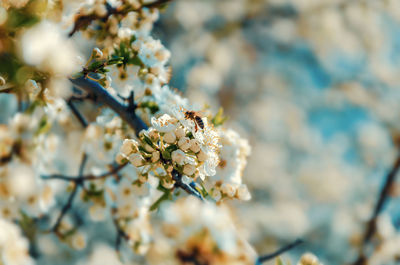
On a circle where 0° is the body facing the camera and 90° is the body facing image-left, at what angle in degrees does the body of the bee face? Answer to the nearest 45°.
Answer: approximately 90°
